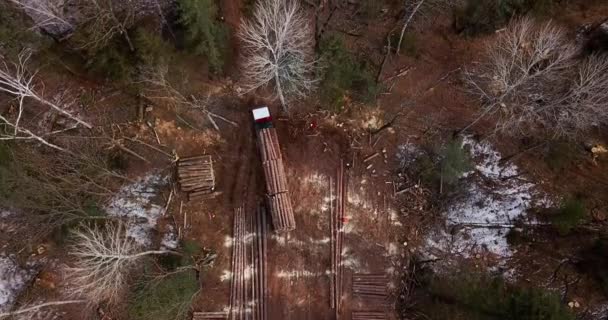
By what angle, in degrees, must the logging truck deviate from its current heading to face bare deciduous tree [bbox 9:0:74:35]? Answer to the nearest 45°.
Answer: approximately 90° to its left

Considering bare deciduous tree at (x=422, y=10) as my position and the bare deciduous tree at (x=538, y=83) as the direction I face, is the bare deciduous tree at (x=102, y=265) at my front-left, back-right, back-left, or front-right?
back-right

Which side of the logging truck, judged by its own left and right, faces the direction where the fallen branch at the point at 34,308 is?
left

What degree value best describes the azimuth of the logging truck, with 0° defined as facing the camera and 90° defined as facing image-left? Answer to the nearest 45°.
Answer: approximately 180°

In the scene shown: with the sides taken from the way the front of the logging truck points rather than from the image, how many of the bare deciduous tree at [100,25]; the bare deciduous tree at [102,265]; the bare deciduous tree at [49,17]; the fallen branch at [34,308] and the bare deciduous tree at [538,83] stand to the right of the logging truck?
1

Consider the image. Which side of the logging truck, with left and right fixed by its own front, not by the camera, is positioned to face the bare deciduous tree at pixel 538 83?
right

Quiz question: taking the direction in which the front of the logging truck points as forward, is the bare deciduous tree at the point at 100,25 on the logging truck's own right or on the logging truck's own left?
on the logging truck's own left

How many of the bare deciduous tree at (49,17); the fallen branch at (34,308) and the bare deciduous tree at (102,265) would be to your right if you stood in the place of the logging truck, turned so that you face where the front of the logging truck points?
0

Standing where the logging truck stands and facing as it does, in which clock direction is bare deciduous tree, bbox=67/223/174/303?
The bare deciduous tree is roughly at 8 o'clock from the logging truck.

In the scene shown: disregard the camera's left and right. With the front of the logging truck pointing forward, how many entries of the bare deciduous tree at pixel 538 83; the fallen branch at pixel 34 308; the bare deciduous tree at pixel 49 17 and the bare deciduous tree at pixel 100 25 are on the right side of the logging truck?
1

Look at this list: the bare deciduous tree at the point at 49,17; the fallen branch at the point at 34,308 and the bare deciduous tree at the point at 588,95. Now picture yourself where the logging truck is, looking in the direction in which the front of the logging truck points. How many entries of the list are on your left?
2

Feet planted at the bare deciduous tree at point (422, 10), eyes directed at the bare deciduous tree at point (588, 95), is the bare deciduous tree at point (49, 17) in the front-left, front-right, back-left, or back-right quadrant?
back-right

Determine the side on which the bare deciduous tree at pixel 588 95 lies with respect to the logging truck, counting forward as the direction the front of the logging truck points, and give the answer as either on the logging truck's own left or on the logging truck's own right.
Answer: on the logging truck's own right
